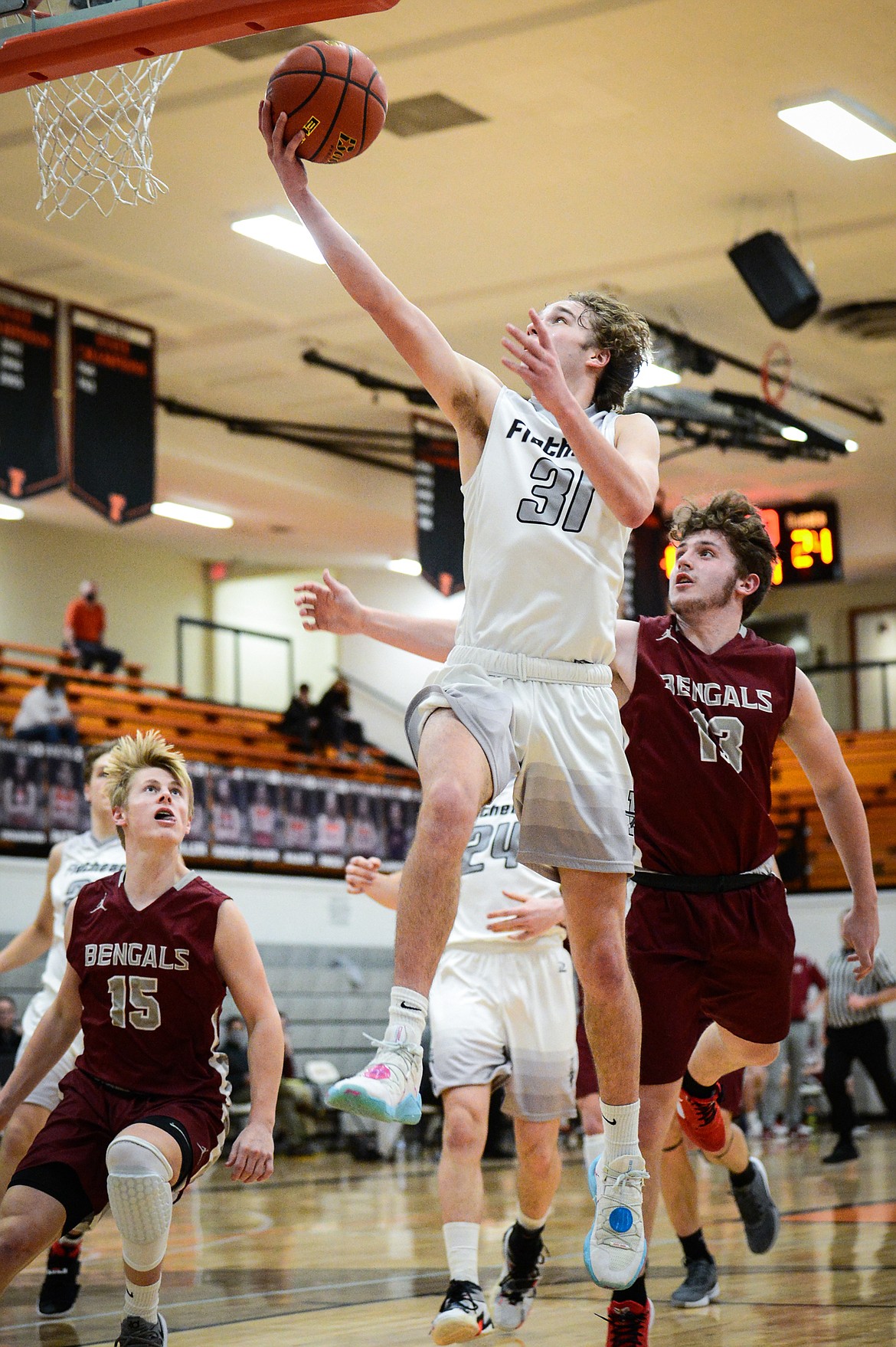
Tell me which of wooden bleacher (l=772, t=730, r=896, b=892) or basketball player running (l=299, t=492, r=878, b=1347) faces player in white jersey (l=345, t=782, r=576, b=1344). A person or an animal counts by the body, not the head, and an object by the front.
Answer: the wooden bleacher

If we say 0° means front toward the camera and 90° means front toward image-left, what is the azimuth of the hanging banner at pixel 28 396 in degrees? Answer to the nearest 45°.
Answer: approximately 315°

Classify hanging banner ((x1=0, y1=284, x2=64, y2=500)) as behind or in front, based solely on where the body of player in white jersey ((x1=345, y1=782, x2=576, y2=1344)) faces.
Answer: behind

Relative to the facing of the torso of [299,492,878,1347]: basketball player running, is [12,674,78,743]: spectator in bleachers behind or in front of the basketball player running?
behind

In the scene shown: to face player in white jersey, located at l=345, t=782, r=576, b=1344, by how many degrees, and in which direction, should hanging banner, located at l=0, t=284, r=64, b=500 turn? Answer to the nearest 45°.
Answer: approximately 45° to its right

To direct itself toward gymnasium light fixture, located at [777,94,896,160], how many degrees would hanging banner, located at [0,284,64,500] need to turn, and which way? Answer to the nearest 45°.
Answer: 0° — it already faces it

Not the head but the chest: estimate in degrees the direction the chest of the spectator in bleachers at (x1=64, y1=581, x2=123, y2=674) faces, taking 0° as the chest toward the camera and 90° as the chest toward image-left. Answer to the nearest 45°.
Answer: approximately 315°

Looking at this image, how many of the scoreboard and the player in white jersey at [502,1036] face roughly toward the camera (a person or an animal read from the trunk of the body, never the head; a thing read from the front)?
2

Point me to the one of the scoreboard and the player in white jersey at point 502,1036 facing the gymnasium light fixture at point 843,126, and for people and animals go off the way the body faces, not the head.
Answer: the scoreboard

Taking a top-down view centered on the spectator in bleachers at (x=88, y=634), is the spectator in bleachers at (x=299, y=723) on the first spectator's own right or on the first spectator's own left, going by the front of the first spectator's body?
on the first spectator's own left

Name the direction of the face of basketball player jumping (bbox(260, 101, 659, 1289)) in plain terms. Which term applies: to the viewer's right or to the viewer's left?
to the viewer's left

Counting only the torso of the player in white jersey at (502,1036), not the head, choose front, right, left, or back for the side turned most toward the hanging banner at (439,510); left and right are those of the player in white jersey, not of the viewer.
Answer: back

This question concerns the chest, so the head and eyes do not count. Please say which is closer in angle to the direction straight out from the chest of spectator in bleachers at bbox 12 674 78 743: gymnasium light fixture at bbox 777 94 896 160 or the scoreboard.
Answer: the gymnasium light fixture
